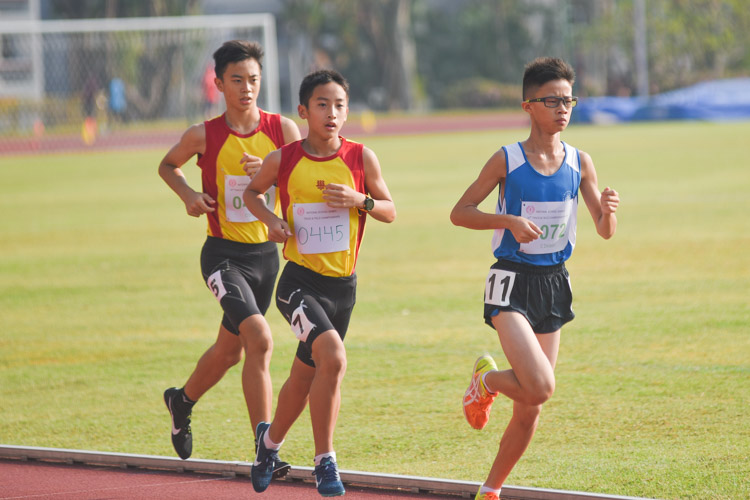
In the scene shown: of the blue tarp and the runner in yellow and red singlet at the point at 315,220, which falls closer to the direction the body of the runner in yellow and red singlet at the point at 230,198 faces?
the runner in yellow and red singlet

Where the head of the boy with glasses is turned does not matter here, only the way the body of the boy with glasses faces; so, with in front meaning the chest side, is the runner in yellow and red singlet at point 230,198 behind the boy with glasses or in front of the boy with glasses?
behind

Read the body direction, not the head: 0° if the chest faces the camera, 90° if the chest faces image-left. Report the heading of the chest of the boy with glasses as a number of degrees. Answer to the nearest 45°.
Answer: approximately 315°

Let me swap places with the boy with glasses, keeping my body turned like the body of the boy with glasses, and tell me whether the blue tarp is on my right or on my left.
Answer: on my left

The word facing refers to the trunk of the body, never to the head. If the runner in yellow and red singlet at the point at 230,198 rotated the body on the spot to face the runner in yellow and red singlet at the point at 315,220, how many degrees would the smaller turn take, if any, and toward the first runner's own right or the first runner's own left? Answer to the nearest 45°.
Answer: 0° — they already face them

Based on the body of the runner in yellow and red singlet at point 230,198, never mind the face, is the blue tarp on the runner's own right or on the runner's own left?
on the runner's own left
